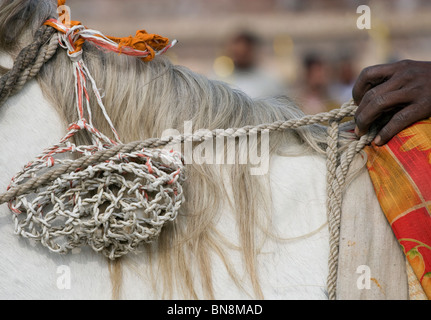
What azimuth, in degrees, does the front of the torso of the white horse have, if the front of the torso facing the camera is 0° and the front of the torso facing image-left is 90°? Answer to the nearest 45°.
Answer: approximately 90°
